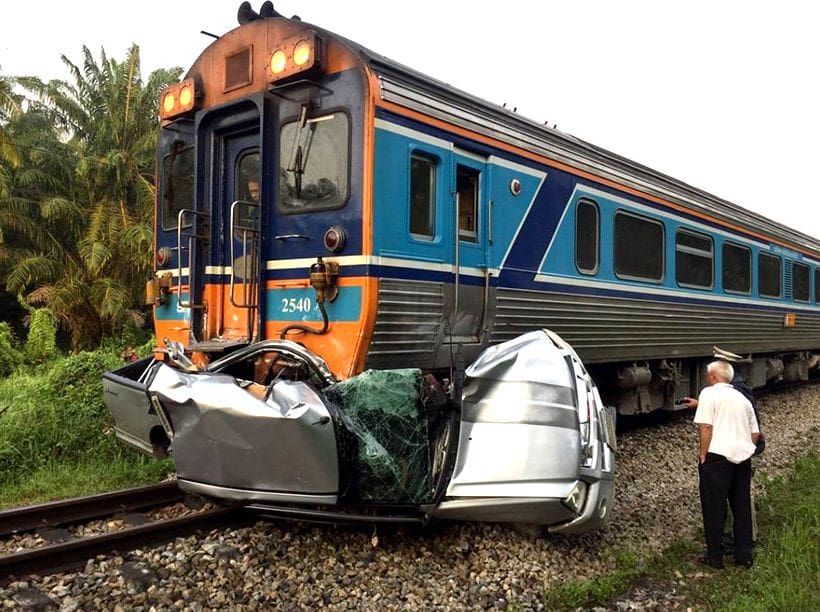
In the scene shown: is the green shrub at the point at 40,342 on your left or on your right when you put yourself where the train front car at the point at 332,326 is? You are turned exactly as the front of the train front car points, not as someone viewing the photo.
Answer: on your right

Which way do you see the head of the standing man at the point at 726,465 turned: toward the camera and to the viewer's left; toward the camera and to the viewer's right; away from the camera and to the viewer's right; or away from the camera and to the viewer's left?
away from the camera and to the viewer's left

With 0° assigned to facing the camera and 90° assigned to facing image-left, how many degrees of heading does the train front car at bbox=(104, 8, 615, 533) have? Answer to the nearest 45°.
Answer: approximately 45°

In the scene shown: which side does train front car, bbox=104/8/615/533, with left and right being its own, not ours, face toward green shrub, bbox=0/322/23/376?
right

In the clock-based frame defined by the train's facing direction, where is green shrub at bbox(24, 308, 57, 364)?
The green shrub is roughly at 3 o'clock from the train.

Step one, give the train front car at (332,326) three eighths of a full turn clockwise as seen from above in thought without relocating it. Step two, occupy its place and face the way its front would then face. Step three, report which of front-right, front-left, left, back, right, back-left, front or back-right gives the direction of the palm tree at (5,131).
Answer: front-left
